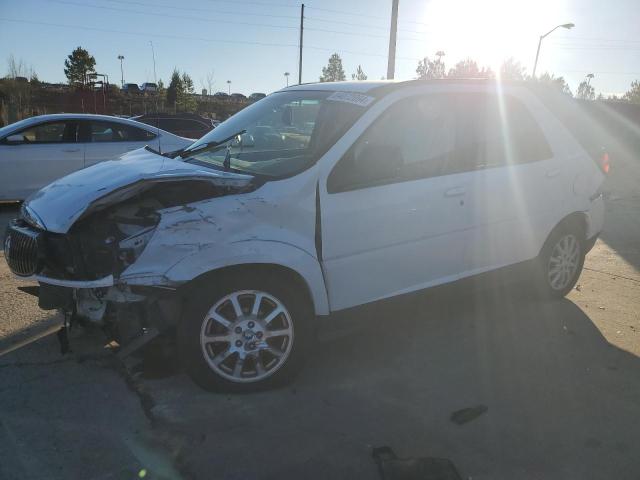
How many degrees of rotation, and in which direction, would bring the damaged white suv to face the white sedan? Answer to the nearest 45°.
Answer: approximately 90° to its right

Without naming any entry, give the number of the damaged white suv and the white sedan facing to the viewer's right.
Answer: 0

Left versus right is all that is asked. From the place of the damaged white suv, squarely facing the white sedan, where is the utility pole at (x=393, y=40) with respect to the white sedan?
right

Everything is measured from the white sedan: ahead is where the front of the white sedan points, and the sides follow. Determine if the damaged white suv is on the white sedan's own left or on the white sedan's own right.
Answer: on the white sedan's own left

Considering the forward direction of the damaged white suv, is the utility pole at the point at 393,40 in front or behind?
behind

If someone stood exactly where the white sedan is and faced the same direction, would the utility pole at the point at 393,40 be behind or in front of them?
behind

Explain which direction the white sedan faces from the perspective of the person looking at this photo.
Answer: facing to the left of the viewer

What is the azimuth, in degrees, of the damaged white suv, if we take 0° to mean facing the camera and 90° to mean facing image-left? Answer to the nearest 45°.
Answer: approximately 45°

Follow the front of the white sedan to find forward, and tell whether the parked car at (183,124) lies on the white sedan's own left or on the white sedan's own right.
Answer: on the white sedan's own right
